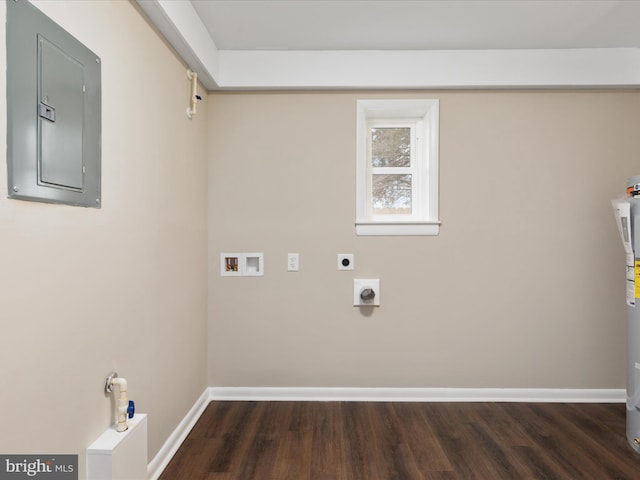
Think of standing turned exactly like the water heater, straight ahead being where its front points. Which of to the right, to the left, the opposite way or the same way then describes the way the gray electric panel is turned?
the opposite way

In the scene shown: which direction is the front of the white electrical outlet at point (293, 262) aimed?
toward the camera

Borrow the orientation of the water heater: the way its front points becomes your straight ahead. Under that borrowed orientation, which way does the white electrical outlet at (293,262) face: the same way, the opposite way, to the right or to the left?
to the left

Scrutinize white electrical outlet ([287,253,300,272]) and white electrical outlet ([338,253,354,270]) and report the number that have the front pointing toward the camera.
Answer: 2

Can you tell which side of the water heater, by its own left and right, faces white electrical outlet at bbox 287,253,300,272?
front

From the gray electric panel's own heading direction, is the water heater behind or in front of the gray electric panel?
in front

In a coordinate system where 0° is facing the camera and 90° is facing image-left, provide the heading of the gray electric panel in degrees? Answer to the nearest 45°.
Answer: approximately 315°

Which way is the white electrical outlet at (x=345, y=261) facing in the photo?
toward the camera
